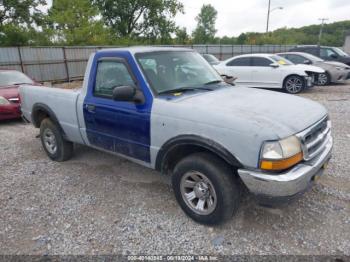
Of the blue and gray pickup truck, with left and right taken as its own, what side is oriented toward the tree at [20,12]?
back

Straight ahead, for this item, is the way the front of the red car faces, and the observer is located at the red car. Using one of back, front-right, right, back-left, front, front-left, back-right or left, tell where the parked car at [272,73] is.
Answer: front-left

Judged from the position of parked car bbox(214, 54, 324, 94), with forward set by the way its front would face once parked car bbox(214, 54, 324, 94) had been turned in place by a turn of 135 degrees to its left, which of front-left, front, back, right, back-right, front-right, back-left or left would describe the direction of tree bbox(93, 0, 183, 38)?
front-left

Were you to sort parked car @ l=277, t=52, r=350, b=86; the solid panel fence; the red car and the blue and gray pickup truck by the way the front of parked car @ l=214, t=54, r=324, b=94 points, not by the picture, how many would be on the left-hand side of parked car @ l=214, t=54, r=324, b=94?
1

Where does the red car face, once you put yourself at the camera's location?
facing the viewer and to the right of the viewer

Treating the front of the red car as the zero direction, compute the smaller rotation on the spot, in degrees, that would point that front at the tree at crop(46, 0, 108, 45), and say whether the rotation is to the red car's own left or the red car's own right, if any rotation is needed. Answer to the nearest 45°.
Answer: approximately 135° to the red car's own left

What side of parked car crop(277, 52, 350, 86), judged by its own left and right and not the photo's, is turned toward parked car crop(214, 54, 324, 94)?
right

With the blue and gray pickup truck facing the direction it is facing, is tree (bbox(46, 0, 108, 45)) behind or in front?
behind

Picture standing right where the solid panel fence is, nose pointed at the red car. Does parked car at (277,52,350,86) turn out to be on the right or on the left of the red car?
left

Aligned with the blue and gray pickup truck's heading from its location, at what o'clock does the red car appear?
The red car is roughly at 6 o'clock from the blue and gray pickup truck.
